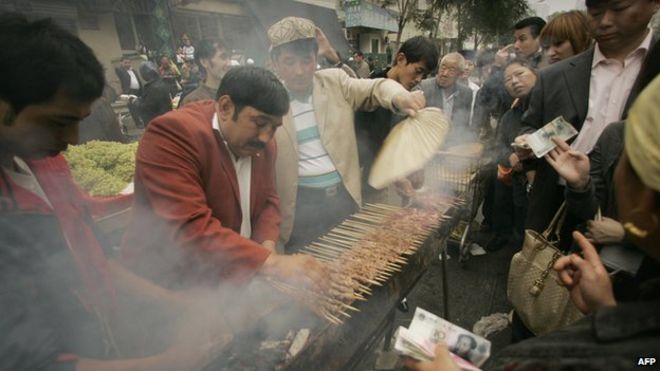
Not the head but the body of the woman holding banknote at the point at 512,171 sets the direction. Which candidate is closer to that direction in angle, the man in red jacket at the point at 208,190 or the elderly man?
the man in red jacket

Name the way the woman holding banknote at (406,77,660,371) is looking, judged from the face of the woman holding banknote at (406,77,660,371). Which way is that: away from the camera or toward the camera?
away from the camera

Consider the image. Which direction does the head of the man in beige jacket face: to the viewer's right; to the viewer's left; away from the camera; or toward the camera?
toward the camera

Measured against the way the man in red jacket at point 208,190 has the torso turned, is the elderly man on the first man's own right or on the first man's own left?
on the first man's own left

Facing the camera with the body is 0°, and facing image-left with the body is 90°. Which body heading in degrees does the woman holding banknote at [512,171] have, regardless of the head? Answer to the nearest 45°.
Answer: approximately 45°

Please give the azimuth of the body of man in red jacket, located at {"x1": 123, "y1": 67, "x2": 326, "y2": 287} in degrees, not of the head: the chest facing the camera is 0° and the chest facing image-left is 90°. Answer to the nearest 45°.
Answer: approximately 315°

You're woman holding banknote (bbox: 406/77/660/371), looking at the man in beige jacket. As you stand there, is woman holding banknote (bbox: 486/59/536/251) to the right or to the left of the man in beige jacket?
right

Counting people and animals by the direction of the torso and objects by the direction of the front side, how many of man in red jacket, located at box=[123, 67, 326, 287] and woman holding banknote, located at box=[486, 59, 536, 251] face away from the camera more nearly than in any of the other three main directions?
0

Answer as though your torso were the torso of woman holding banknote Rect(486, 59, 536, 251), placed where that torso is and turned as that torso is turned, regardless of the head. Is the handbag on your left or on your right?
on your left

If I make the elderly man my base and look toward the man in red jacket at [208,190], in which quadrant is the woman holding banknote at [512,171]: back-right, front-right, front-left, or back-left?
front-left

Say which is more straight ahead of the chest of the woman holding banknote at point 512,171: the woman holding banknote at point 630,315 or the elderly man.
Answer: the woman holding banknote

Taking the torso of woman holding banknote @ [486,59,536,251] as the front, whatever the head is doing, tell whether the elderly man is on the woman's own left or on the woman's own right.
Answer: on the woman's own right

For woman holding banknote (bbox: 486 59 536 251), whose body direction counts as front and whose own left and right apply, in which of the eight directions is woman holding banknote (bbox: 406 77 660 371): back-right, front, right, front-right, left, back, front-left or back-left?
front-left

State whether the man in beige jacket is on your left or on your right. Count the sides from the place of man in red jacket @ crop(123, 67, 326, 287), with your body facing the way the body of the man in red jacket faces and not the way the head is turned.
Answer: on your left
